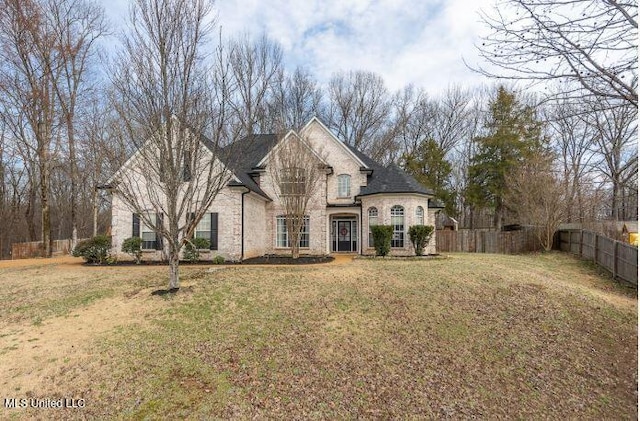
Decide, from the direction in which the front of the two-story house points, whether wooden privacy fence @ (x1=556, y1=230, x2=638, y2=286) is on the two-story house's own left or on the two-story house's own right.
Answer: on the two-story house's own left

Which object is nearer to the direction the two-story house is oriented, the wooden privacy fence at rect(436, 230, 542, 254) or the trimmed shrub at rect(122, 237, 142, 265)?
the trimmed shrub

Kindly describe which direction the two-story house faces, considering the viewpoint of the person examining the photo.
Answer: facing the viewer

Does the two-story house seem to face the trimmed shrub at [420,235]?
no

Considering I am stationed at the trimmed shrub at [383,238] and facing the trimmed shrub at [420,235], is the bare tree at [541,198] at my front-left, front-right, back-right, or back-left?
front-left

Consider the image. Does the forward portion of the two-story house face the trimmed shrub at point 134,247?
no

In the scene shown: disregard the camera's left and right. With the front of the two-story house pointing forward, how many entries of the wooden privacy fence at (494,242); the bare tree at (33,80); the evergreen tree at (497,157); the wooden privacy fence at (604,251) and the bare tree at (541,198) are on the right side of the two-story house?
1

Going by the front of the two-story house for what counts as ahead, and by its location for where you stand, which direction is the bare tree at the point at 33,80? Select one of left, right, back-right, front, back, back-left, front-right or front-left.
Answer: right

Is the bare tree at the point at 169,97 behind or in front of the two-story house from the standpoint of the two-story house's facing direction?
in front

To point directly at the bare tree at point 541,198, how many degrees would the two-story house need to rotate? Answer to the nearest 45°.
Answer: approximately 90° to its left

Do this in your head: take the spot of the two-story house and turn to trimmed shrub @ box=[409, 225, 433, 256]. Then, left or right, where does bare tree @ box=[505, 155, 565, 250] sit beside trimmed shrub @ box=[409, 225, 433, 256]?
left

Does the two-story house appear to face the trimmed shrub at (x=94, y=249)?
no

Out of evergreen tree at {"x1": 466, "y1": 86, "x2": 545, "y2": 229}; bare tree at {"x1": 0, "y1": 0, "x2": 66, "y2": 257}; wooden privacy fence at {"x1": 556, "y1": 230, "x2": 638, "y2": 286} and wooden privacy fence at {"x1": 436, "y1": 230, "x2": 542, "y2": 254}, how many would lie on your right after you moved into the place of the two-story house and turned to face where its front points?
1

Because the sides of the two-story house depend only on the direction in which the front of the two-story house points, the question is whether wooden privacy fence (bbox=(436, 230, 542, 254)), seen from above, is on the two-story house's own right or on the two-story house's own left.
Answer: on the two-story house's own left
